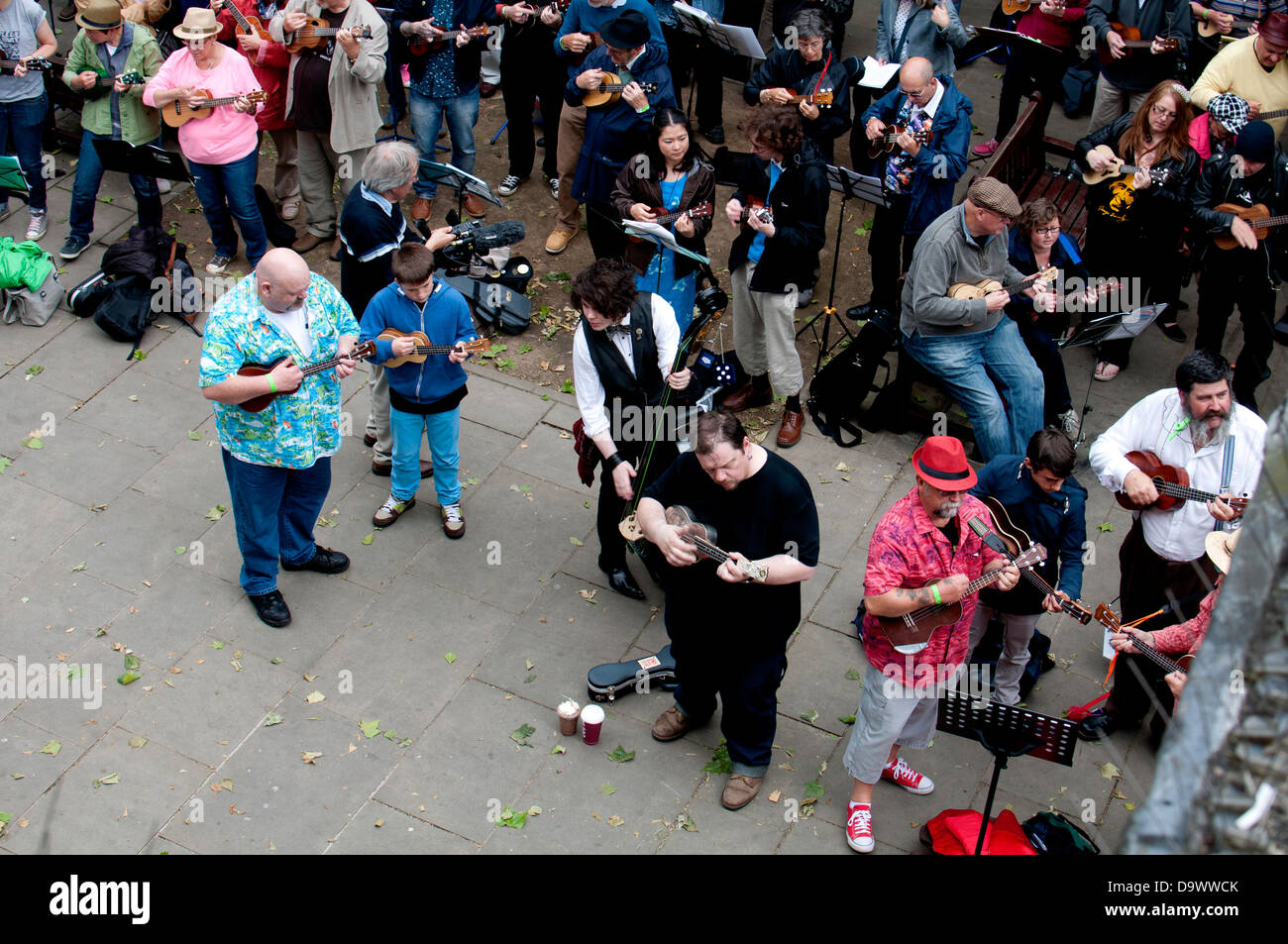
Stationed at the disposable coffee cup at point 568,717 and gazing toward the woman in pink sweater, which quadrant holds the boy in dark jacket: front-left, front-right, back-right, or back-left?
back-right

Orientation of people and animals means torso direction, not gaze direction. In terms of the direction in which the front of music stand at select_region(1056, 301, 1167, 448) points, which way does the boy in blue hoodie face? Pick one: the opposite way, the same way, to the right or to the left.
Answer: the opposite way

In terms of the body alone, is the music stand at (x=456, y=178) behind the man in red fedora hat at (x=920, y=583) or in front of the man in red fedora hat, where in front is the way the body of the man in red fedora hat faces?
behind

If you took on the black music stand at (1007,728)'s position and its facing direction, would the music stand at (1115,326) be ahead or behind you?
ahead

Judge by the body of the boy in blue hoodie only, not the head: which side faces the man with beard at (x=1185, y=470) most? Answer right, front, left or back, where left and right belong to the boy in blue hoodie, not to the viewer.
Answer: left

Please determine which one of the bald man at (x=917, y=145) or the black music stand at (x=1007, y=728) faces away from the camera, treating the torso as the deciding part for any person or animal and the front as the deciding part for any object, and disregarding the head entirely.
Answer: the black music stand

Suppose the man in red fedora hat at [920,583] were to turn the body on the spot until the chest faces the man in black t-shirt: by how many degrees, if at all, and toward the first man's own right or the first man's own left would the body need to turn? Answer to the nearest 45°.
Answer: approximately 135° to the first man's own right

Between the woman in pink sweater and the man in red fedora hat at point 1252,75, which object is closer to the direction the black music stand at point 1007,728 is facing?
the man in red fedora hat

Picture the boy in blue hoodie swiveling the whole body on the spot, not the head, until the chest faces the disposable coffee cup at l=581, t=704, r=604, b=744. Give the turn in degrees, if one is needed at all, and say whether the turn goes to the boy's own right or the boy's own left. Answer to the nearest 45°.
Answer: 0° — they already face it

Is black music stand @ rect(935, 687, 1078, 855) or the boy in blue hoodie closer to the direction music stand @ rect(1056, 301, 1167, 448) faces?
the boy in blue hoodie

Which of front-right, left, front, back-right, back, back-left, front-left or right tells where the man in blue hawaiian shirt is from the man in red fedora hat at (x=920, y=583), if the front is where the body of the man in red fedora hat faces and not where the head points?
back-right
